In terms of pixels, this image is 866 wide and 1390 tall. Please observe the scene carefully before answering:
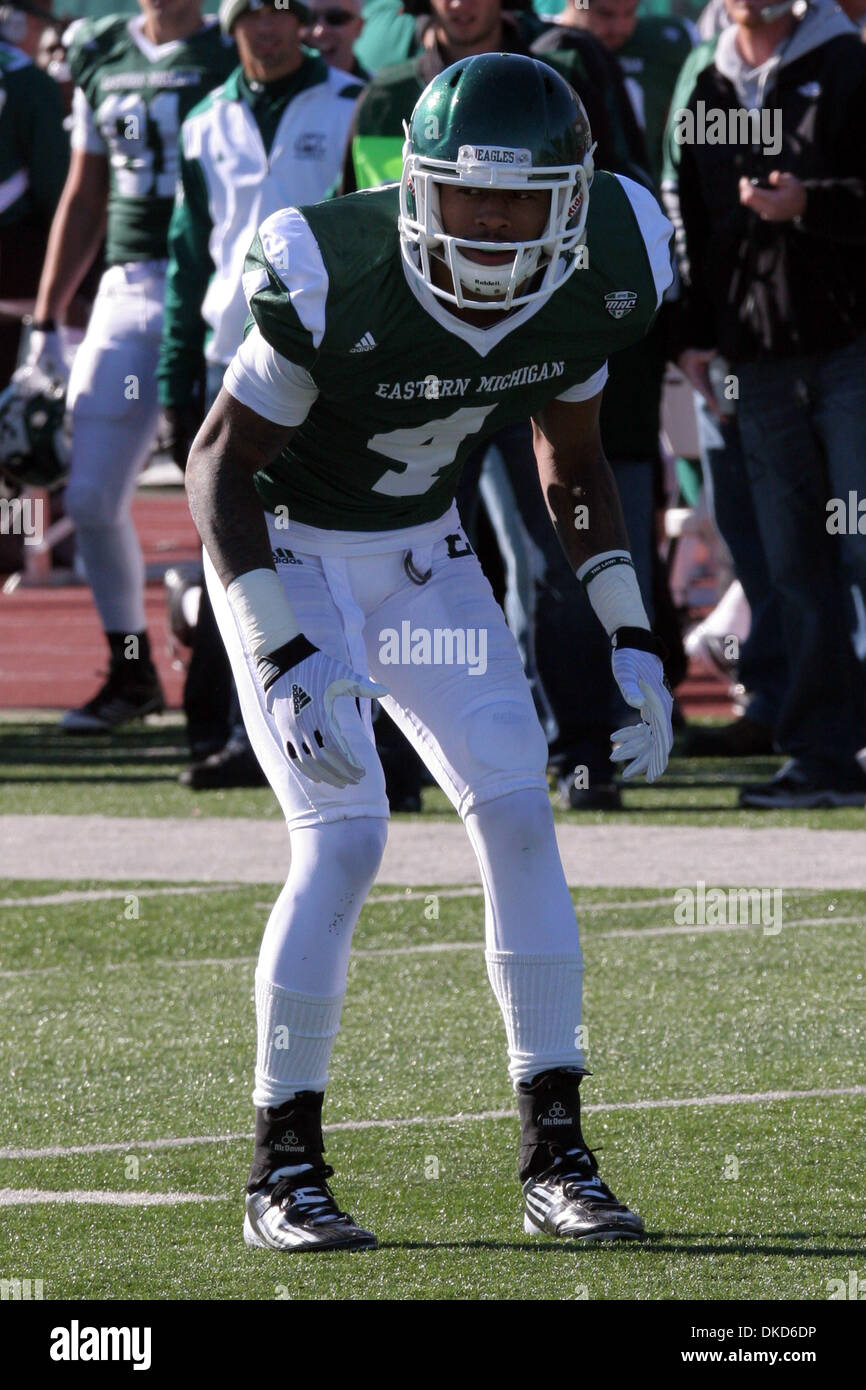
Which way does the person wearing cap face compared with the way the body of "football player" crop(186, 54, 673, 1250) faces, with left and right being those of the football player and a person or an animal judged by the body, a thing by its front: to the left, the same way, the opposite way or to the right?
the same way

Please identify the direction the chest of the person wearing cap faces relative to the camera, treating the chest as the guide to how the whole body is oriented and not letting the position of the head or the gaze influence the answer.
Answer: toward the camera

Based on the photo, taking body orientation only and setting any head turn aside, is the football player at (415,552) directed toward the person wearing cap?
no

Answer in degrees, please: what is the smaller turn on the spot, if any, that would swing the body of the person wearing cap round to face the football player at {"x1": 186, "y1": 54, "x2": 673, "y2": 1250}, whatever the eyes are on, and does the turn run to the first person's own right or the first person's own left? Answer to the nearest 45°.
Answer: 0° — they already face them

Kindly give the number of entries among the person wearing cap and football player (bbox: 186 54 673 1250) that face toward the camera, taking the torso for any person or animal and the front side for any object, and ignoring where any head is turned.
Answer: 2

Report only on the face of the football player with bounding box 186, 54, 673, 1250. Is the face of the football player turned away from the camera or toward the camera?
toward the camera

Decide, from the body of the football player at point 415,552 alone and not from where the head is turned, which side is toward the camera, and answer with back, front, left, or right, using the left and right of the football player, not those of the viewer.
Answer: front

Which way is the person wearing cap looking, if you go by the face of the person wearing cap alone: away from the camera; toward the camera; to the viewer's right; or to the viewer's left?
toward the camera

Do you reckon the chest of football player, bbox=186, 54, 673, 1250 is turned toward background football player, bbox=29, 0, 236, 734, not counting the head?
no

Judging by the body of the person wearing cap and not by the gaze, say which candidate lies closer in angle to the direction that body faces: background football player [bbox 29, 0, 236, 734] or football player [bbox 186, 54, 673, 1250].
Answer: the football player
